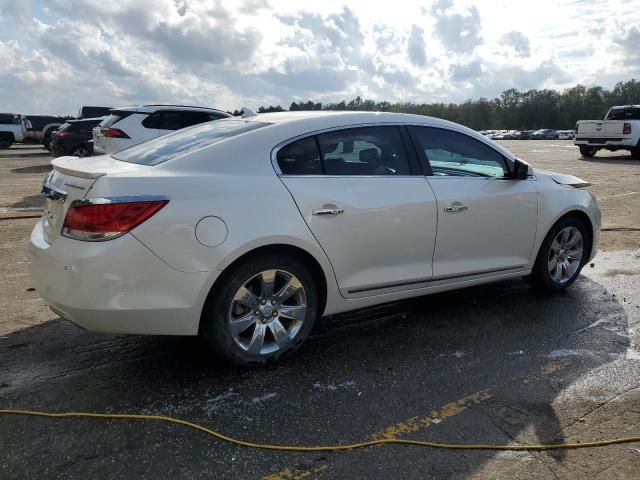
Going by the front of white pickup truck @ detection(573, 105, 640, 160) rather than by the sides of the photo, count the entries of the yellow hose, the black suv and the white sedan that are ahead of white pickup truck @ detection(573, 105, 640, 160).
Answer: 0

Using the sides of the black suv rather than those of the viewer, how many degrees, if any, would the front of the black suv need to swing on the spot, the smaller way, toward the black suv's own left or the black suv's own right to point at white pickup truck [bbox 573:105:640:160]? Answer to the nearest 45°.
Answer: approximately 45° to the black suv's own right

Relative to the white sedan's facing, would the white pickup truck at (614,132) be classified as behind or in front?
in front

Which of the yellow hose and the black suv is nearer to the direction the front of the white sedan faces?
the black suv

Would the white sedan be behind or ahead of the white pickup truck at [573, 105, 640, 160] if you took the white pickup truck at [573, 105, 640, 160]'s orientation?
behind

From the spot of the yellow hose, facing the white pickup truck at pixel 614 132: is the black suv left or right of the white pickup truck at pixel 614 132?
left

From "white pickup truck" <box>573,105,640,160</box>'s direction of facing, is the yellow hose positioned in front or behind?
behind

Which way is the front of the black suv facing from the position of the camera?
facing away from the viewer and to the right of the viewer

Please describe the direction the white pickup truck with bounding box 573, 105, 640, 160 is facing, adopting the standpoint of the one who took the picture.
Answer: facing away from the viewer and to the right of the viewer

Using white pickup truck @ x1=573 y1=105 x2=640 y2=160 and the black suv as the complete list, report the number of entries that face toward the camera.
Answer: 0

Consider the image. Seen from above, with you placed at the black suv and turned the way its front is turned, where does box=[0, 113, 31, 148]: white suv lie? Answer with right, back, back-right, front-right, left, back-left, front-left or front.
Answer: front-left

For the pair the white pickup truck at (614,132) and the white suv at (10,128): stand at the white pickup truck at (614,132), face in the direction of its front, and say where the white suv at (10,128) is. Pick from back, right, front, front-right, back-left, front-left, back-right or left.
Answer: back-left

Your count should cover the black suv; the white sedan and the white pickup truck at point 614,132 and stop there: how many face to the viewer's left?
0

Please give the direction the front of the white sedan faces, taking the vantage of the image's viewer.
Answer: facing away from the viewer and to the right of the viewer
